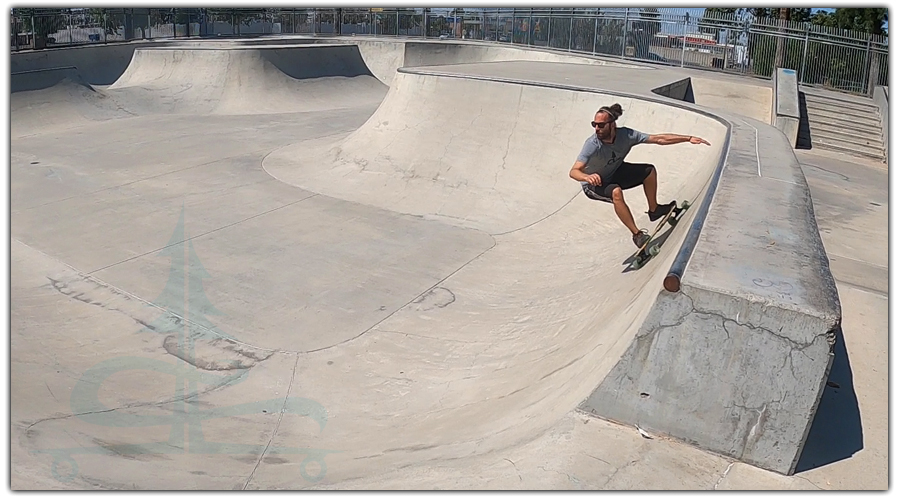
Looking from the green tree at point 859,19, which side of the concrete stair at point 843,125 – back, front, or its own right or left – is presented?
back

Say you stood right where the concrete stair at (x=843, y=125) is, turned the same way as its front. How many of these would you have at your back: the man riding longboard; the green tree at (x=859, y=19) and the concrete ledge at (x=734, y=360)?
1

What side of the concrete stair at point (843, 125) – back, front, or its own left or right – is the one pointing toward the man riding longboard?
front

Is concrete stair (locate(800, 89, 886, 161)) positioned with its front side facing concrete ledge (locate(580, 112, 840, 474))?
yes

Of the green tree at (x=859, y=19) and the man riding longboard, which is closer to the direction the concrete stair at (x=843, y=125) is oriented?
the man riding longboard

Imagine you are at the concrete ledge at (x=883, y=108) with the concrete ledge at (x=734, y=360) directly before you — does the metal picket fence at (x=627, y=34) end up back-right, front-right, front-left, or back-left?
back-right
